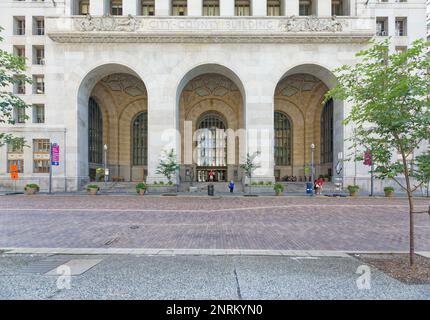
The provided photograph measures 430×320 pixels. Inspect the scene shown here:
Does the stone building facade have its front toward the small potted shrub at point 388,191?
no

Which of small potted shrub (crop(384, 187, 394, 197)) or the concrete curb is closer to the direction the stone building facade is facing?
the concrete curb

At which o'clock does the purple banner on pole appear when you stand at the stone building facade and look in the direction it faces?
The purple banner on pole is roughly at 3 o'clock from the stone building facade.

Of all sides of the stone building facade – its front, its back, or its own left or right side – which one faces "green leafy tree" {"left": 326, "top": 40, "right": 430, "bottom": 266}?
front

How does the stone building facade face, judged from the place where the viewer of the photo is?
facing the viewer

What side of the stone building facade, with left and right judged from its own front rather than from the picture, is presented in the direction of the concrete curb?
front

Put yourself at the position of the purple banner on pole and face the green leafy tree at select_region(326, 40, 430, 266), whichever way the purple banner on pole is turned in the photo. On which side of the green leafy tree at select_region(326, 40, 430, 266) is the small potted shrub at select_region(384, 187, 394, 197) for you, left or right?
left

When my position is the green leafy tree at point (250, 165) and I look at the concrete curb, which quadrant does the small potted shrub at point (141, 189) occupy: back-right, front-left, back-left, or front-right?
front-right

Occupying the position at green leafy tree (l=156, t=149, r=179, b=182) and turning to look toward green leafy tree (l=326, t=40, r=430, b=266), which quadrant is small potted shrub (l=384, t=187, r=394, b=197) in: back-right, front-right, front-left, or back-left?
front-left
